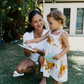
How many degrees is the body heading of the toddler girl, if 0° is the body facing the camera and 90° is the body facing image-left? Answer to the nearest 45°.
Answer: approximately 45°

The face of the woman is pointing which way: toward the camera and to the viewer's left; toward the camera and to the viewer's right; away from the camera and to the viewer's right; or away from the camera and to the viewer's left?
toward the camera and to the viewer's right

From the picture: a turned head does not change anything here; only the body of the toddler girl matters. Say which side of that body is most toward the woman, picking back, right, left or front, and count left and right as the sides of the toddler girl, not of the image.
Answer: right
